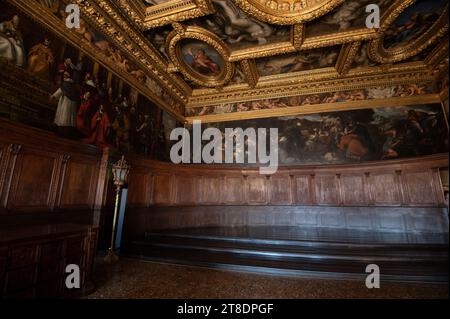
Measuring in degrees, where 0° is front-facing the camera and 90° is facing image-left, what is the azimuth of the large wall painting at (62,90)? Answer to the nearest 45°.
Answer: approximately 315°
